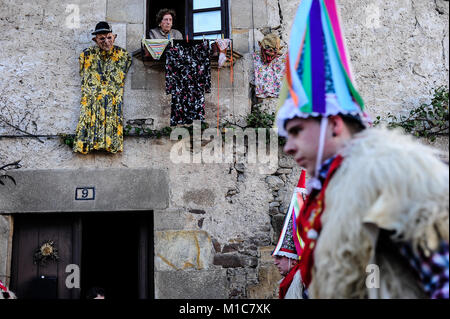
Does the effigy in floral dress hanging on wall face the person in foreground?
yes

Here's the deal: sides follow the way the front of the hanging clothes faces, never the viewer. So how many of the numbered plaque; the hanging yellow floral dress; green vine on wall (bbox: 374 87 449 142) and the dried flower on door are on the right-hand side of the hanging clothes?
3

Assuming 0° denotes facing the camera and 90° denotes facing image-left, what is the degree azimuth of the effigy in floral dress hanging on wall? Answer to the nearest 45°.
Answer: approximately 0°

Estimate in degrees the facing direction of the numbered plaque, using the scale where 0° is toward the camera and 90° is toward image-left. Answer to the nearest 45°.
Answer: approximately 0°

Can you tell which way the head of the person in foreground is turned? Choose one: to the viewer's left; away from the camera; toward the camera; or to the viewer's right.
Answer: to the viewer's left
